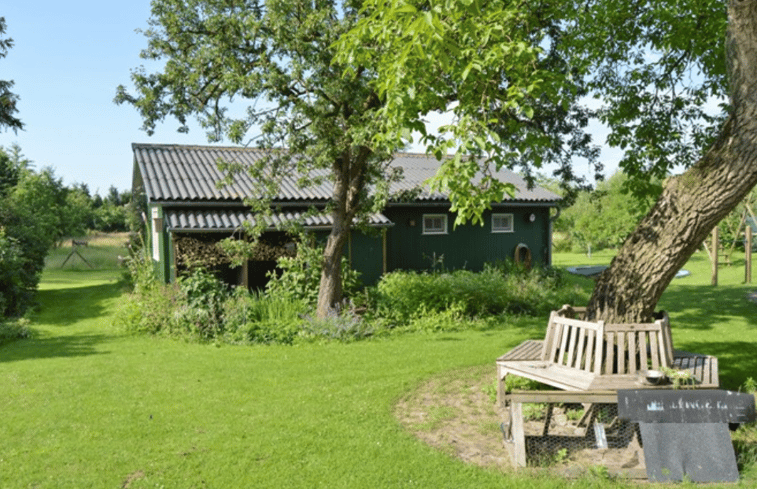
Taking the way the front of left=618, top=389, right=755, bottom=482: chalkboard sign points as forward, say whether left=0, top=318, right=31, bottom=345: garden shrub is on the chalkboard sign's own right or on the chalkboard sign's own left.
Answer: on the chalkboard sign's own right

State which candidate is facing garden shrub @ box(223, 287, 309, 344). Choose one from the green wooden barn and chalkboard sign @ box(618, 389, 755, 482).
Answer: the green wooden barn

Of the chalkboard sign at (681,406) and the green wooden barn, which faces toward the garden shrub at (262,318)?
the green wooden barn

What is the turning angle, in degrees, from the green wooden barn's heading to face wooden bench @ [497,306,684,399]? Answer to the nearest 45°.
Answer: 0° — it already faces it

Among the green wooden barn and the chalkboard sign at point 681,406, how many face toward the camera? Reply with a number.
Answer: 2

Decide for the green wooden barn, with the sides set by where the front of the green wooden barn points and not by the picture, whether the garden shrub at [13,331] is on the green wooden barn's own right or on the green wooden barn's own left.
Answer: on the green wooden barn's own right

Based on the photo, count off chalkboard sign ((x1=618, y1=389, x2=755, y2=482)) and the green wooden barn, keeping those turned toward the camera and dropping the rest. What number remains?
2

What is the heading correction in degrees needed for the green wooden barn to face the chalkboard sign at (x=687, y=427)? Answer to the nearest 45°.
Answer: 0° — it already faces it

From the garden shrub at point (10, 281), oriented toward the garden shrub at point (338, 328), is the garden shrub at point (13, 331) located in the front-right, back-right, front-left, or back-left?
front-right

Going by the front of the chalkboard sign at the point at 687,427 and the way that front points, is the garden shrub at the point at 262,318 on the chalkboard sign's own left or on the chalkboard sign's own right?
on the chalkboard sign's own right

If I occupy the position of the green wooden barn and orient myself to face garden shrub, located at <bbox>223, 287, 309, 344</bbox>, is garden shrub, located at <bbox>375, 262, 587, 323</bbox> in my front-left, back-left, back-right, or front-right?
front-left

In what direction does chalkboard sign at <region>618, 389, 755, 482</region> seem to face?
toward the camera

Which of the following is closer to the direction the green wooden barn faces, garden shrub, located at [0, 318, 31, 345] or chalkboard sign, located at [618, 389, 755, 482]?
the chalkboard sign

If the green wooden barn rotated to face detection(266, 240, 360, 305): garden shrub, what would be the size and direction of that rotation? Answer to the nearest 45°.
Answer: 0° — it already faces it

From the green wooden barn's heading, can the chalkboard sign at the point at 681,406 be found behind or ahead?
ahead

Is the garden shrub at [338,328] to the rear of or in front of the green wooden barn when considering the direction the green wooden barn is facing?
in front
